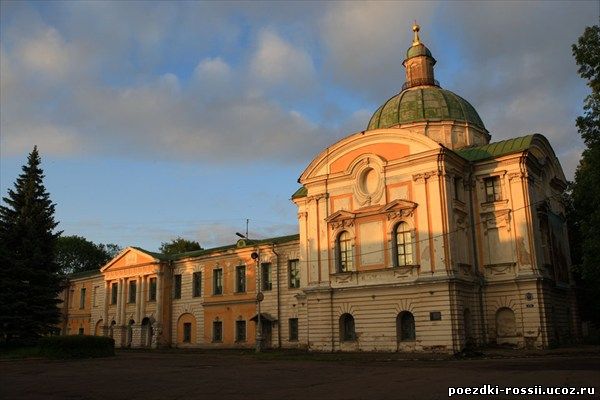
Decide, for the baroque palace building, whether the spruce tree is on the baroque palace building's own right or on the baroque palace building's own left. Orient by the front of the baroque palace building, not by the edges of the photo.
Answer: on the baroque palace building's own right

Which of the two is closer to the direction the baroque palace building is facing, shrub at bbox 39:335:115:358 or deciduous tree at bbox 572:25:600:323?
the shrub

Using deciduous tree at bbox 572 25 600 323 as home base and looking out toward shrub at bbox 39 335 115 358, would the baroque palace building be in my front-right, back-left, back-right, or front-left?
front-right

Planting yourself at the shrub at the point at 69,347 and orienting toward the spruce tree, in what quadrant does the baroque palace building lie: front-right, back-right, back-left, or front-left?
back-right

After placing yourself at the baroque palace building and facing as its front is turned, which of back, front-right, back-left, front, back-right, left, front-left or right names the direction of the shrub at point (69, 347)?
front-right

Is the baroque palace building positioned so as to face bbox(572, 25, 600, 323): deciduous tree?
no

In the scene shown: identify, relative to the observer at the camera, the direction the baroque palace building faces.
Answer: facing the viewer and to the left of the viewer
